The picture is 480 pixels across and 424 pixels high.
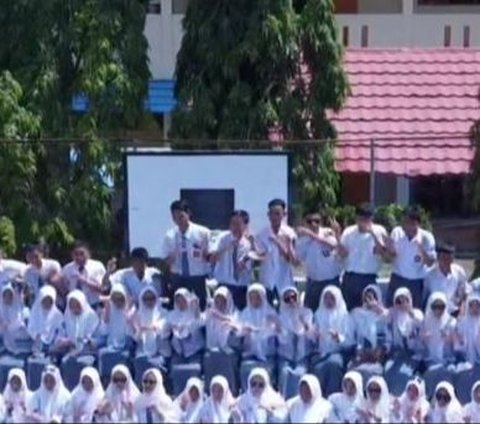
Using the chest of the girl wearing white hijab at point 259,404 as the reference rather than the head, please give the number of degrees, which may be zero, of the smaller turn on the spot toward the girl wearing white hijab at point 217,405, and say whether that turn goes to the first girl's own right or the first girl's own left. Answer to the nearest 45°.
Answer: approximately 90° to the first girl's own right

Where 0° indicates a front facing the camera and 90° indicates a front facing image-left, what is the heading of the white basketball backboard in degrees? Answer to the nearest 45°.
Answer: approximately 0°

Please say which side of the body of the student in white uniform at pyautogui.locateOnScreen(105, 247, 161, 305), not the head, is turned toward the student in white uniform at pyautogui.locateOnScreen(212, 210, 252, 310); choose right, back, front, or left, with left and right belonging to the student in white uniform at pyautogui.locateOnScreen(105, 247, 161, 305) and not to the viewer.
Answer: left
